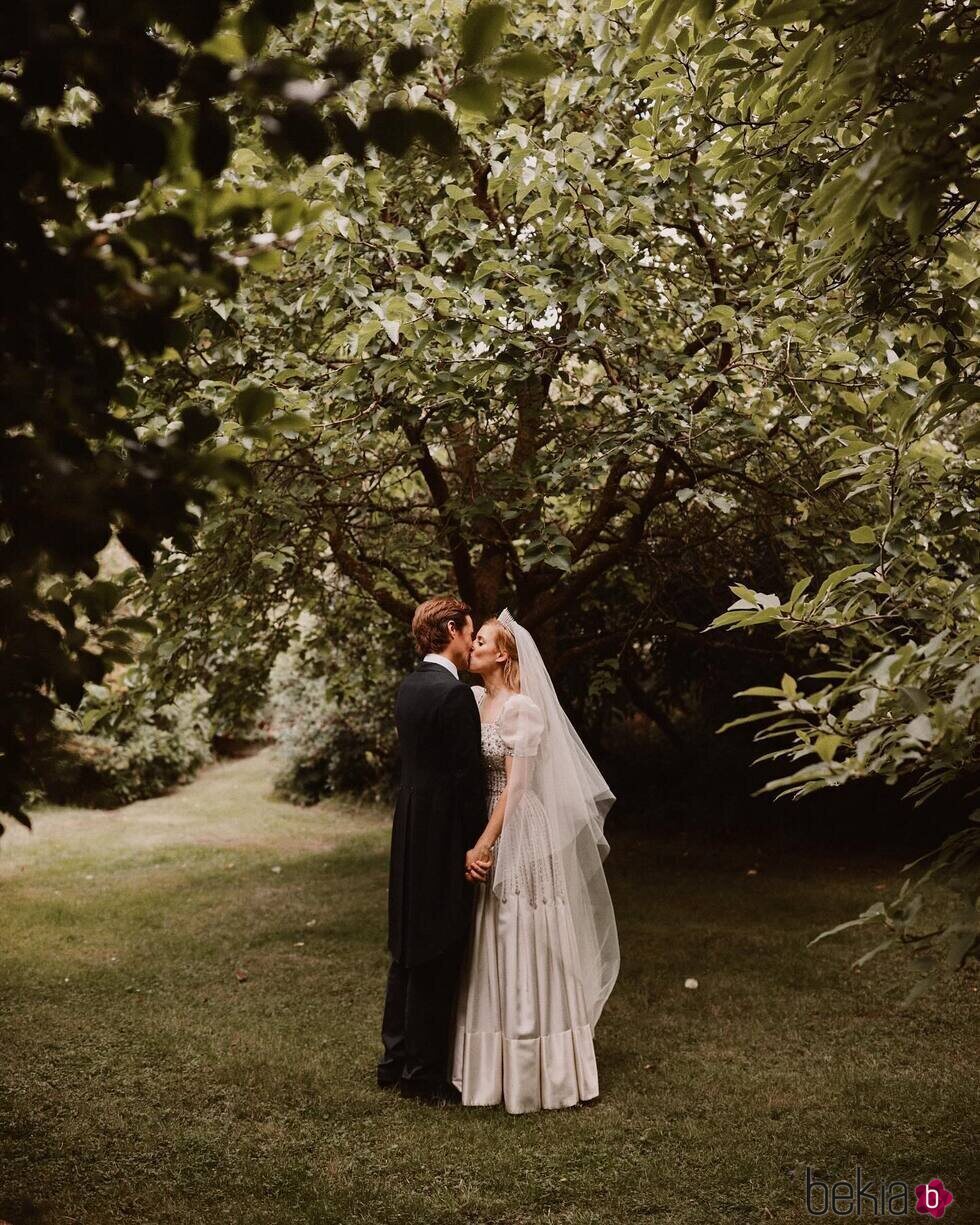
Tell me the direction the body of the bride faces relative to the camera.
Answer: to the viewer's left

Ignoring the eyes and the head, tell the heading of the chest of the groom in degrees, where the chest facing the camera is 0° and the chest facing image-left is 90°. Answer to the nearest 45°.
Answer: approximately 225°

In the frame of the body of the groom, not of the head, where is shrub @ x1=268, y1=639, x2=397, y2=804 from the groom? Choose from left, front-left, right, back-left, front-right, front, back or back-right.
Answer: front-left

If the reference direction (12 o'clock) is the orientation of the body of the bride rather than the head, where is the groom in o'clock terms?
The groom is roughly at 12 o'clock from the bride.

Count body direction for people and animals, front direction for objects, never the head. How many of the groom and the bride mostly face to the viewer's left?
1

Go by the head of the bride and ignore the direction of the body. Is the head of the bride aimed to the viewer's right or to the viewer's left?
to the viewer's left

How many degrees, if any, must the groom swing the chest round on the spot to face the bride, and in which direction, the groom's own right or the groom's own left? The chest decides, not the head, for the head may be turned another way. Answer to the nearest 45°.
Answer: approximately 45° to the groom's own right
